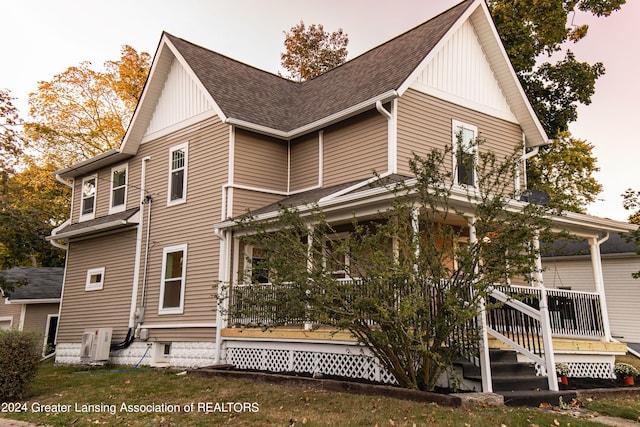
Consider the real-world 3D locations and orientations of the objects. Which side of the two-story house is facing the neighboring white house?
left

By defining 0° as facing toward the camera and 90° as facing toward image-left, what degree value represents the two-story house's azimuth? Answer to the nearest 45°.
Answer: approximately 315°

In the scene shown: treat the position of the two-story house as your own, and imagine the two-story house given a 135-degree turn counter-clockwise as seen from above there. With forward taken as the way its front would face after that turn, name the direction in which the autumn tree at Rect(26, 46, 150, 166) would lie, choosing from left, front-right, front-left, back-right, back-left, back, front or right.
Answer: front-left

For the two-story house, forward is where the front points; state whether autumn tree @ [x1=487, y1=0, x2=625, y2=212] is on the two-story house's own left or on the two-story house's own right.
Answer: on the two-story house's own left

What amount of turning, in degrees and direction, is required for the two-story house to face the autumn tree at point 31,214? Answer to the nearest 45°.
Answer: approximately 180°

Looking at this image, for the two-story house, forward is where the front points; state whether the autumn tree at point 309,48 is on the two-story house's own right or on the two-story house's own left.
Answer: on the two-story house's own left

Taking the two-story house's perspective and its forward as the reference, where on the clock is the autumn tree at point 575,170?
The autumn tree is roughly at 9 o'clock from the two-story house.

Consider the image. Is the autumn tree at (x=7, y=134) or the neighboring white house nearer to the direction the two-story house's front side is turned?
the neighboring white house
